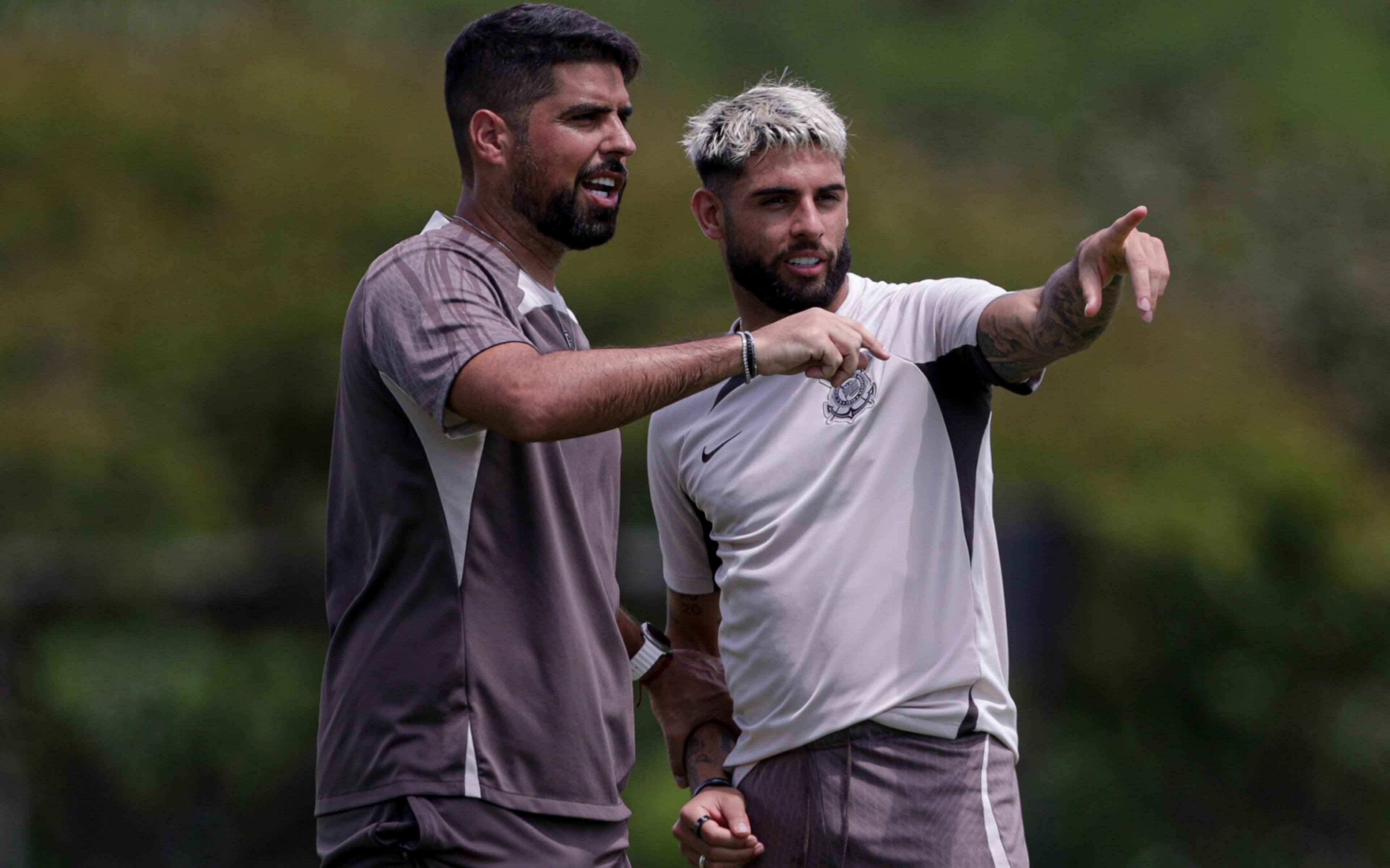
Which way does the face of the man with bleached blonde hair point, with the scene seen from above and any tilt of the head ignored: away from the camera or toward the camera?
toward the camera

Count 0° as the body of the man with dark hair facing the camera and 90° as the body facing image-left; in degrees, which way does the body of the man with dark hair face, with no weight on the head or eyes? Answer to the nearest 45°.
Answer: approximately 270°

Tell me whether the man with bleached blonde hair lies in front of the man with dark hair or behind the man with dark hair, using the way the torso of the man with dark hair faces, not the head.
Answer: in front
